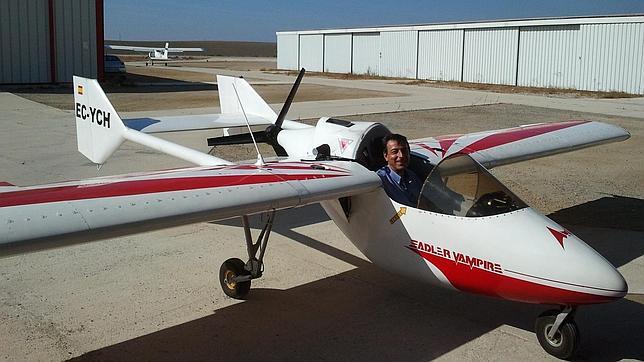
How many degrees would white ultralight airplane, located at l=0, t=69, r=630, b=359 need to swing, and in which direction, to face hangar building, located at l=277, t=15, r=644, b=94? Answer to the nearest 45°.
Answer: approximately 135° to its left

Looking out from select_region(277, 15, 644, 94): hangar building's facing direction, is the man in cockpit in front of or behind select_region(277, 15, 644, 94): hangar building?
in front

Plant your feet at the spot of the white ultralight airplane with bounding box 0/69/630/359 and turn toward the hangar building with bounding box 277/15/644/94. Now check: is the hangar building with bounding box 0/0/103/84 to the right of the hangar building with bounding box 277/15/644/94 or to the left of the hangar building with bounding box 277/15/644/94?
left

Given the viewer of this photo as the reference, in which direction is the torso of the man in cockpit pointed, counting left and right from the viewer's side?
facing the viewer and to the right of the viewer

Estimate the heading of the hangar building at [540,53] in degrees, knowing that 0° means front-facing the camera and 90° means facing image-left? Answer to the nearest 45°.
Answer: approximately 45°

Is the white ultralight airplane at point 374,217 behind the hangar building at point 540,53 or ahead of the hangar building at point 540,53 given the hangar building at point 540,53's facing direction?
ahead

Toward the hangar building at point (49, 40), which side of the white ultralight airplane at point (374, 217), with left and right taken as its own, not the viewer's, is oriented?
back

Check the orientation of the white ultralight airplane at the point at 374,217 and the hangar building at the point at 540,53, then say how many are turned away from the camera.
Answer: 0

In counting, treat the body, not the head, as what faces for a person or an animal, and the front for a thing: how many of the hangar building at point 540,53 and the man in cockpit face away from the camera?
0

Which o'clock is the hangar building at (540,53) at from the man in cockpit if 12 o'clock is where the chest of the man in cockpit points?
The hangar building is roughly at 8 o'clock from the man in cockpit.
